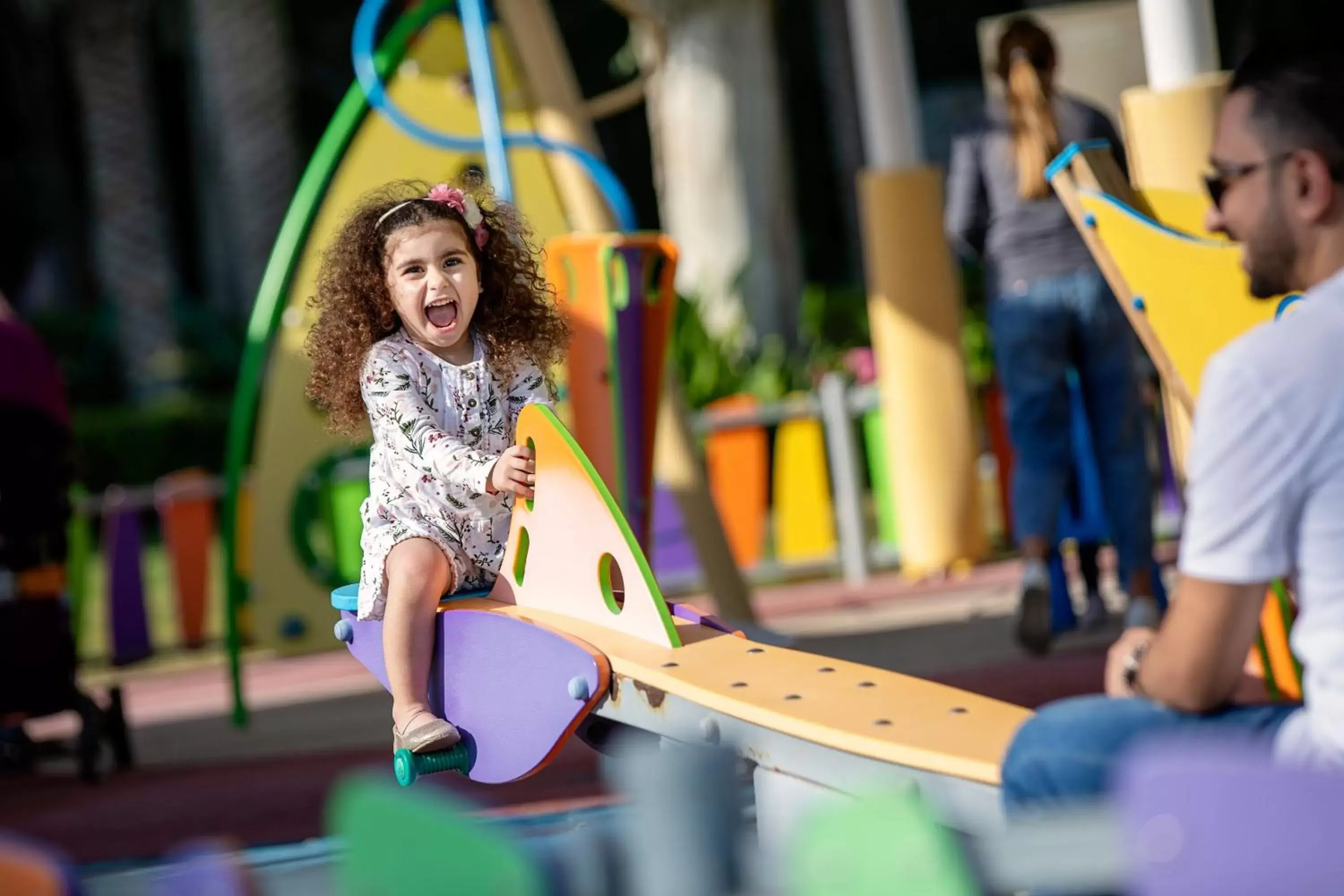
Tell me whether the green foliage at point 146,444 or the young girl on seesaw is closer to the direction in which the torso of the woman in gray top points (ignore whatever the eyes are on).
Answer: the green foliage

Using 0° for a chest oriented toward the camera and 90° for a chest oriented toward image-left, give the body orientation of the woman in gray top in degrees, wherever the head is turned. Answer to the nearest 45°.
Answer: approximately 180°

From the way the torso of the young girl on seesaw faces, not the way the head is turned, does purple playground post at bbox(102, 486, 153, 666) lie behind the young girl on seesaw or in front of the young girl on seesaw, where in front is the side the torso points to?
behind

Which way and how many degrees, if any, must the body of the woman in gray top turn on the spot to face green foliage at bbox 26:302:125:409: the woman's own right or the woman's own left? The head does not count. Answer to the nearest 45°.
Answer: approximately 45° to the woman's own left

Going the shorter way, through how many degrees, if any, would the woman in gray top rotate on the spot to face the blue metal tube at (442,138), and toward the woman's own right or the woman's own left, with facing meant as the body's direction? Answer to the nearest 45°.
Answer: approximately 90° to the woman's own left

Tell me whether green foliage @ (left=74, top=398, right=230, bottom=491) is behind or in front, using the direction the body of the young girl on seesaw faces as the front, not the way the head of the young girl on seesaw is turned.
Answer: behind

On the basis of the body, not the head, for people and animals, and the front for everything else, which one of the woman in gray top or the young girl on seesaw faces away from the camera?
the woman in gray top

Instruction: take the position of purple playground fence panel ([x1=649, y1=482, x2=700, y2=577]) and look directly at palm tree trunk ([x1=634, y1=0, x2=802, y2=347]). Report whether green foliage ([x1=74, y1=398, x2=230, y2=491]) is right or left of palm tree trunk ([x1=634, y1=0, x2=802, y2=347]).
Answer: left

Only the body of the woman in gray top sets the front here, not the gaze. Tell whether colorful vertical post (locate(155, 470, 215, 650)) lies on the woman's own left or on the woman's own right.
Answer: on the woman's own left

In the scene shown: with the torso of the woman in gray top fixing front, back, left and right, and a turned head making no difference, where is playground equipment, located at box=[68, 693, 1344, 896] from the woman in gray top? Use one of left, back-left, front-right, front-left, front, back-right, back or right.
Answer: back

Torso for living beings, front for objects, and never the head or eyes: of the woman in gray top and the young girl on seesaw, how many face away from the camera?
1

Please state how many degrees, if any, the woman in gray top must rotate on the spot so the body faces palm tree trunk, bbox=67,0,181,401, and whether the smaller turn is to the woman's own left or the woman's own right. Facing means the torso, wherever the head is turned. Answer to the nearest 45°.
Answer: approximately 45° to the woman's own left

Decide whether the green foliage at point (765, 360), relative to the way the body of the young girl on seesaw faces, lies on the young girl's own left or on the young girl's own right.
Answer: on the young girl's own left
